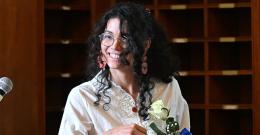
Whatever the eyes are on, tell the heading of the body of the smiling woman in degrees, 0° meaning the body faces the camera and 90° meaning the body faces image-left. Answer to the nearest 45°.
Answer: approximately 0°

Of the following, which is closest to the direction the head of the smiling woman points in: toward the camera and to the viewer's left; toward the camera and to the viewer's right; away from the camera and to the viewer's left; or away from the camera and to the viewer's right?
toward the camera and to the viewer's left
